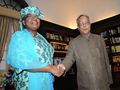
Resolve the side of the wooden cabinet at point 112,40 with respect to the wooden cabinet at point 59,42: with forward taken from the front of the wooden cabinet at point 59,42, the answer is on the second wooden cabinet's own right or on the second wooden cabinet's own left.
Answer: on the second wooden cabinet's own left

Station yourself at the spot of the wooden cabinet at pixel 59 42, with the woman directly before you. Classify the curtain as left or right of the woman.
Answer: right

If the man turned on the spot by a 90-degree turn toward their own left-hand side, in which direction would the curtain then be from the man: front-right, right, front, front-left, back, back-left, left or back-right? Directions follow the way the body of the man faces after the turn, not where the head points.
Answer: back-left

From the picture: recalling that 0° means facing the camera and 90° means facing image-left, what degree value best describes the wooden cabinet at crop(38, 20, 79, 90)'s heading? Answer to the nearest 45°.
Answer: approximately 315°

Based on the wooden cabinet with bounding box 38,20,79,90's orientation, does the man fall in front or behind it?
in front

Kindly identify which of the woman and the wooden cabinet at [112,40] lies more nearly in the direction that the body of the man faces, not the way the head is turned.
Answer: the woman

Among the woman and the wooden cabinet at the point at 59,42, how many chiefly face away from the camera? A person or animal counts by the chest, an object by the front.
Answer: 0

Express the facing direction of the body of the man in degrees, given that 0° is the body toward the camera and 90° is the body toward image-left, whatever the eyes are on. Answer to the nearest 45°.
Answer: approximately 0°

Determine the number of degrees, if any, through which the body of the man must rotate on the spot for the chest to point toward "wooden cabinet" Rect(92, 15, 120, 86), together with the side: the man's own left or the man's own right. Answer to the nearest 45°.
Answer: approximately 180°

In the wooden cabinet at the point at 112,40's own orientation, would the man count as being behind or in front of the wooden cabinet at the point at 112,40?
in front

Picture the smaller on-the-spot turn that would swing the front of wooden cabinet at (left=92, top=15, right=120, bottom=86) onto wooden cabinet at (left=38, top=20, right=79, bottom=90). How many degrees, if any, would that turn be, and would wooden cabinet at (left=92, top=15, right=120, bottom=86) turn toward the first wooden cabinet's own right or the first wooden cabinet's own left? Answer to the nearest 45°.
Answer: approximately 45° to the first wooden cabinet's own right

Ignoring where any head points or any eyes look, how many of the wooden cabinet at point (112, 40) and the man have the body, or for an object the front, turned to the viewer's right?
0
